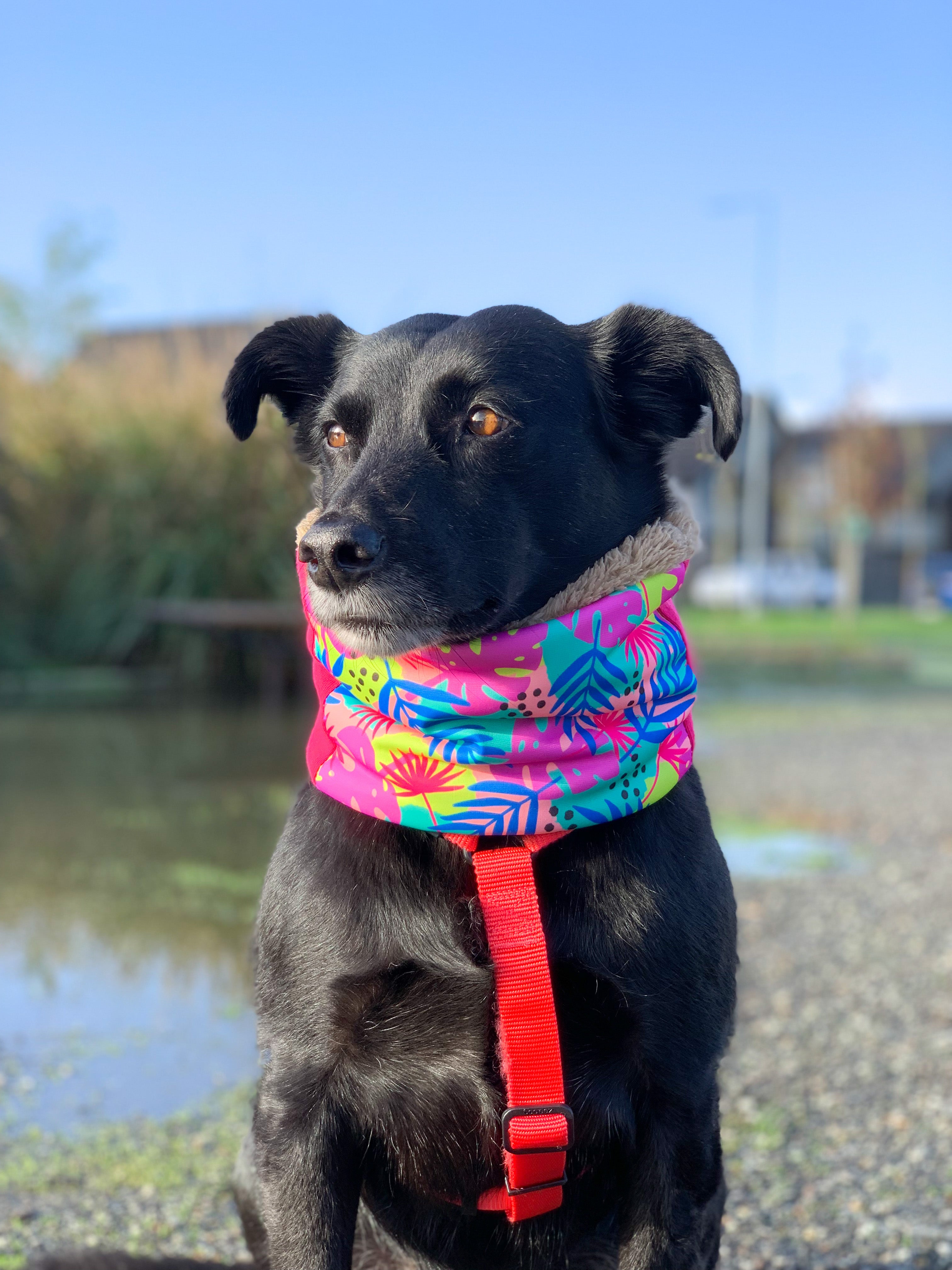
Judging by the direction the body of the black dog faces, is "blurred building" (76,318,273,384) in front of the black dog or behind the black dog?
behind

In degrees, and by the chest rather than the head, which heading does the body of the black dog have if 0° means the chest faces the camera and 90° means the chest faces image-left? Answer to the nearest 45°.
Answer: approximately 0°

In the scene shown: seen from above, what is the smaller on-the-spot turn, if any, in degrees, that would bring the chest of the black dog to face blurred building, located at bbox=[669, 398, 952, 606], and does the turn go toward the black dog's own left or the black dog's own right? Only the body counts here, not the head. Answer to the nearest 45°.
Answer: approximately 180°
